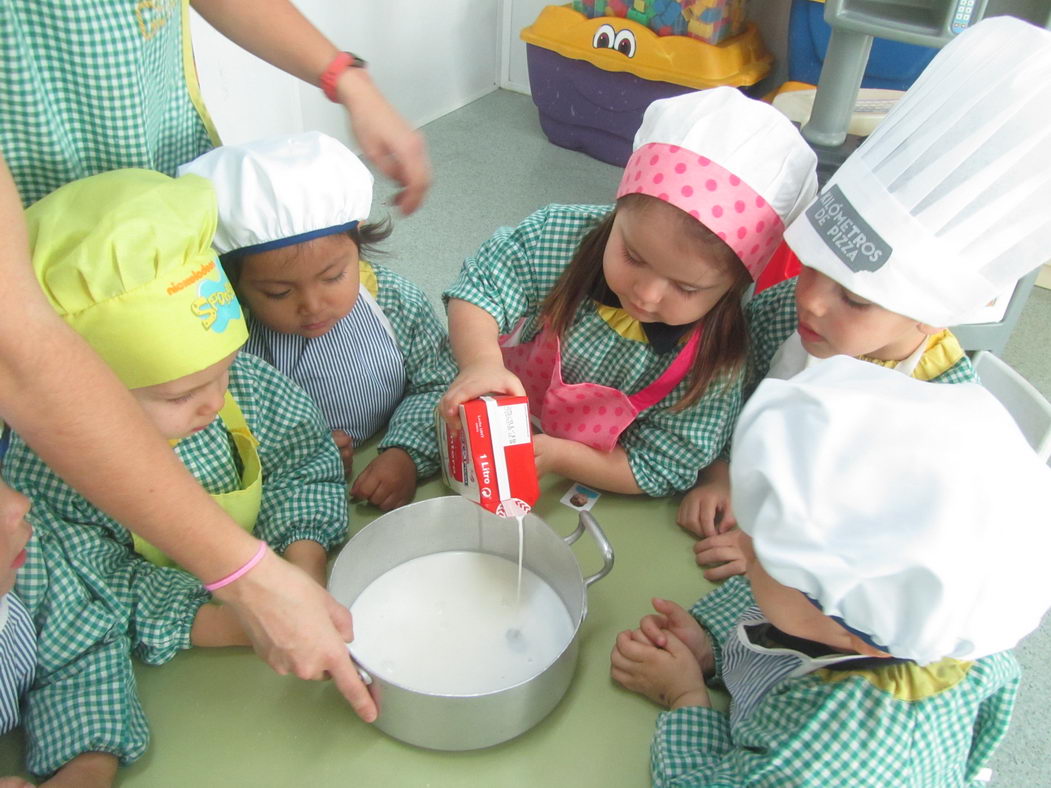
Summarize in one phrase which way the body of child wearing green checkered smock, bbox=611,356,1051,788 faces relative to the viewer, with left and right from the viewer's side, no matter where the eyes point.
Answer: facing to the left of the viewer

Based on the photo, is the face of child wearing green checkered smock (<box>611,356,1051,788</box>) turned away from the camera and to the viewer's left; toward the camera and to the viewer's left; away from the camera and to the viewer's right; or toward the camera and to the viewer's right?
away from the camera and to the viewer's left

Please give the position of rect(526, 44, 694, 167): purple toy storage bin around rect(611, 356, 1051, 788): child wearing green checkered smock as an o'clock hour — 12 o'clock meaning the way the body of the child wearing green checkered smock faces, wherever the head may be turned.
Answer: The purple toy storage bin is roughly at 2 o'clock from the child wearing green checkered smock.

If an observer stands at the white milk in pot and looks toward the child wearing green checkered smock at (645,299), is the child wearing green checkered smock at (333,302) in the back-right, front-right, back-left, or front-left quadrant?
front-left

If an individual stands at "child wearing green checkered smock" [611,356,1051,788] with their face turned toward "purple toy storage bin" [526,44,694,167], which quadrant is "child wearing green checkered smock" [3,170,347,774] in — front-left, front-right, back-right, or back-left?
front-left

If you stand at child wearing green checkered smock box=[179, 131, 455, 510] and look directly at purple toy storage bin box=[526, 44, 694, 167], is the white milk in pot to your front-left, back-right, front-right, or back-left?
back-right

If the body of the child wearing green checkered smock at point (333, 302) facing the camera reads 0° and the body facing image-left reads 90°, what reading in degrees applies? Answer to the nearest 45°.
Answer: approximately 0°
